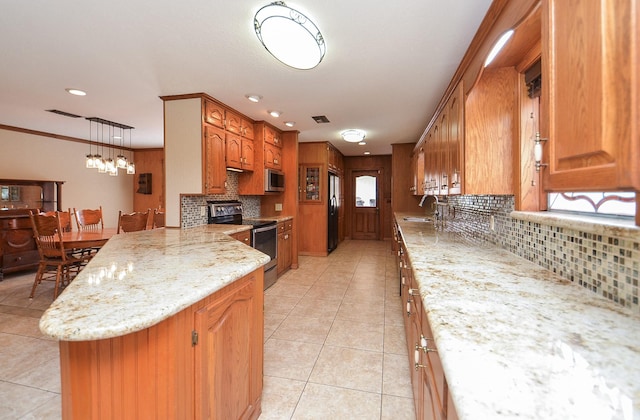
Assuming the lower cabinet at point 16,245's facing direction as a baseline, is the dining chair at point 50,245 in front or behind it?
in front

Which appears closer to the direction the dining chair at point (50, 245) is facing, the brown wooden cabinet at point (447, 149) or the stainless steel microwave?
the stainless steel microwave

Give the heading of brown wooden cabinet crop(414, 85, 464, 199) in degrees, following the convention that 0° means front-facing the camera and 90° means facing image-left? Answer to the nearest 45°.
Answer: approximately 90°

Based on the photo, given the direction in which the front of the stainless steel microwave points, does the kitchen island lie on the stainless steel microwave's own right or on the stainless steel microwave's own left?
on the stainless steel microwave's own right

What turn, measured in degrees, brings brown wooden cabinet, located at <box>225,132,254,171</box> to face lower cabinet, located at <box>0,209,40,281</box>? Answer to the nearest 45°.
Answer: approximately 135° to its right

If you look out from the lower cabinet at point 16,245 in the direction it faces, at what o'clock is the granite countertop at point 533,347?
The granite countertop is roughly at 1 o'clock from the lower cabinet.

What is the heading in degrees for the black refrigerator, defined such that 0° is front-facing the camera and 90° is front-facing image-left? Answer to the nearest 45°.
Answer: approximately 270°

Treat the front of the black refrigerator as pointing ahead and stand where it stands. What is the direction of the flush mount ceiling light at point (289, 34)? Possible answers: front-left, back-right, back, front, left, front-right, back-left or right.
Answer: right

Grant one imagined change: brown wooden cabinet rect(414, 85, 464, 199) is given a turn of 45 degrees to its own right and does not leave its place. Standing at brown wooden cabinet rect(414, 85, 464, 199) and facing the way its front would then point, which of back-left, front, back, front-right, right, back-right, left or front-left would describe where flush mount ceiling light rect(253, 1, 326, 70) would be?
left

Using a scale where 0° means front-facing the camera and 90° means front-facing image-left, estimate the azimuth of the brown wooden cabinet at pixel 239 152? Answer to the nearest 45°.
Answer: approximately 315°

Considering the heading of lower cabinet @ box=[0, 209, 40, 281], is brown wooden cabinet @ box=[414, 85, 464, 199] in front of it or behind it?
in front

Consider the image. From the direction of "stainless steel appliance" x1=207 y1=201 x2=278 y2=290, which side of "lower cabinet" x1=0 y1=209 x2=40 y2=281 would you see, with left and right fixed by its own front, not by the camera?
front

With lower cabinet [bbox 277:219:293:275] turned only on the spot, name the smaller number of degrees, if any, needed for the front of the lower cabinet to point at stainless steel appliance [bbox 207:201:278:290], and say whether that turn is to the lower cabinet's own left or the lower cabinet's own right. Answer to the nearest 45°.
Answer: approximately 90° to the lower cabinet's own right

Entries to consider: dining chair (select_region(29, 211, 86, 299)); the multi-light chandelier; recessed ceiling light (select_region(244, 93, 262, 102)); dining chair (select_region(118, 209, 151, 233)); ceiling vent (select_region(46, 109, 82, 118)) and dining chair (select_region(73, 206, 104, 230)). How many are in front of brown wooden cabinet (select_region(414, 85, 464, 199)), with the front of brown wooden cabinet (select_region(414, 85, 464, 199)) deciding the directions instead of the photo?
6

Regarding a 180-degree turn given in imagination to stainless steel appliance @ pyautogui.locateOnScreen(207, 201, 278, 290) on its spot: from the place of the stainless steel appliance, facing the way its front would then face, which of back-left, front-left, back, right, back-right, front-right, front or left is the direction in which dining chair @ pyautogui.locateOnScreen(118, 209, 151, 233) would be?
front-left
